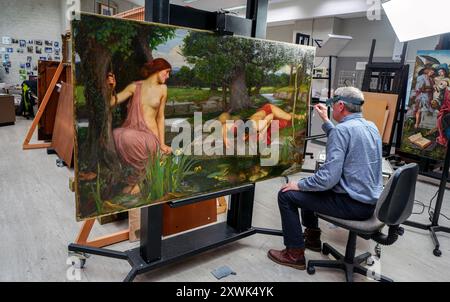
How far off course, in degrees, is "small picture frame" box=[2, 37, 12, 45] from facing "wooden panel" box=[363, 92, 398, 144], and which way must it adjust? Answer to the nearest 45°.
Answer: approximately 45° to its left

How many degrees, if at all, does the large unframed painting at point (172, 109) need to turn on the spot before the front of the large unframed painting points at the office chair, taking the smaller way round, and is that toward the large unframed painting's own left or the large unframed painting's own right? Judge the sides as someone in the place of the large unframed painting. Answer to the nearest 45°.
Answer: approximately 45° to the large unframed painting's own left

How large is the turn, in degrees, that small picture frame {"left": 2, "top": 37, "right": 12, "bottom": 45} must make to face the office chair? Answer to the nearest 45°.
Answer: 0° — it already faces it

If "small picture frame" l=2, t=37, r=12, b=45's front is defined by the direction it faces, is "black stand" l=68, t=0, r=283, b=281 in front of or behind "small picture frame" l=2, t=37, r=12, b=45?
in front

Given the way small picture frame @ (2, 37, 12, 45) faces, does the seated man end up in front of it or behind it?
in front

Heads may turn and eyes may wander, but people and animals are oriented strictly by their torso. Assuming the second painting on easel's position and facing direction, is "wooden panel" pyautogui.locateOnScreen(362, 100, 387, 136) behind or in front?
in front

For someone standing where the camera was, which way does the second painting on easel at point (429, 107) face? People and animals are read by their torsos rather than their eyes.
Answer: facing the viewer and to the left of the viewer

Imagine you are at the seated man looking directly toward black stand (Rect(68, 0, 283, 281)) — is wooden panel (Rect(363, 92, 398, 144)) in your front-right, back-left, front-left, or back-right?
back-right

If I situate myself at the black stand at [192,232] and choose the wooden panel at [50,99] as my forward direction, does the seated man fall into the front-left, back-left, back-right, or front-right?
back-right

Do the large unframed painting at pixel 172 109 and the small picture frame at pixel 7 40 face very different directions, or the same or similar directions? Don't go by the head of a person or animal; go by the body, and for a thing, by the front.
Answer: same or similar directions

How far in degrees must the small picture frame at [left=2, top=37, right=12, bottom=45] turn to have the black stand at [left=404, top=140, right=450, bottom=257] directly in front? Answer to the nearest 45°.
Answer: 0° — it already faces it

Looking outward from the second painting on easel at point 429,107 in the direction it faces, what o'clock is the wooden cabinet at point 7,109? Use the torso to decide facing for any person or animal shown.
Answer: The wooden cabinet is roughly at 1 o'clock from the second painting on easel.

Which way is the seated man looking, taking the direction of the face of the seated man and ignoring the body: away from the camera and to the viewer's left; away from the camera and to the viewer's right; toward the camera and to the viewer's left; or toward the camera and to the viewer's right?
away from the camera and to the viewer's left

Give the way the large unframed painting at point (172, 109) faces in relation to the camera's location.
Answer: facing the viewer and to the right of the viewer

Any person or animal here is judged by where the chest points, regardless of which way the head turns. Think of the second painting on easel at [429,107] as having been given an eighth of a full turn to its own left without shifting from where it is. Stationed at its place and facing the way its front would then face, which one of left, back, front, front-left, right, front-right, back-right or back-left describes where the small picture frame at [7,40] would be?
right

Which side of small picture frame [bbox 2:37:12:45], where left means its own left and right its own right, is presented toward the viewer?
front

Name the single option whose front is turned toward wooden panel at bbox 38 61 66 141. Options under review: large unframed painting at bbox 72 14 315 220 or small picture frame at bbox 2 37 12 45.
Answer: the small picture frame
